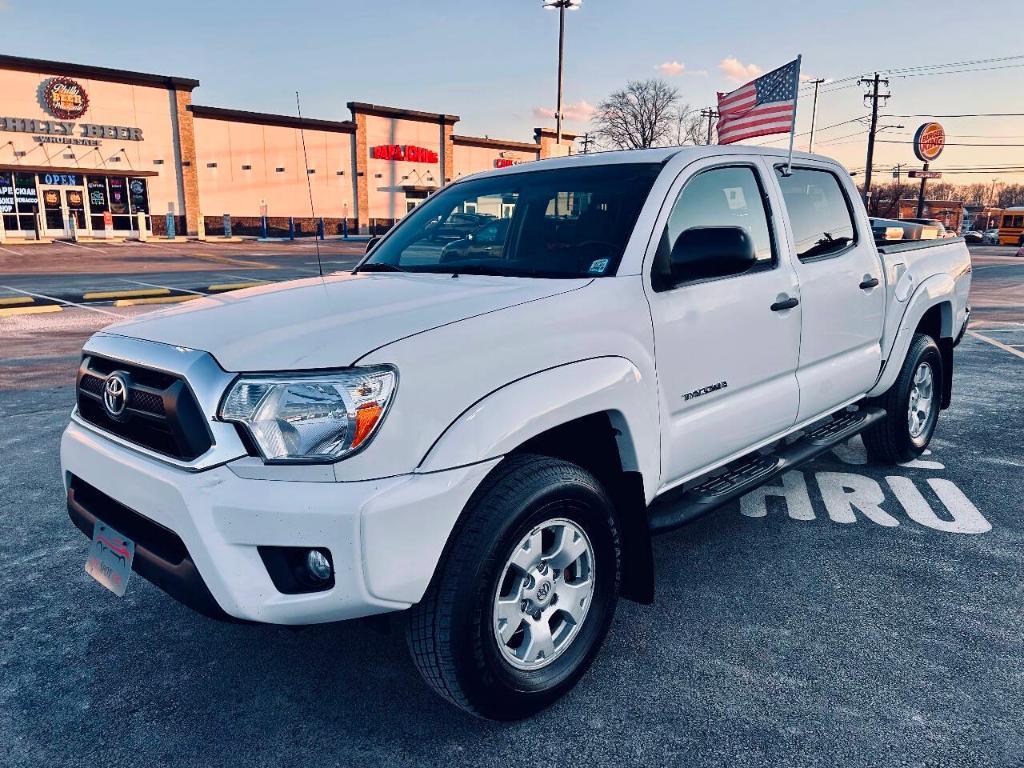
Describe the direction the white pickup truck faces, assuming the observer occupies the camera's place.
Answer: facing the viewer and to the left of the viewer

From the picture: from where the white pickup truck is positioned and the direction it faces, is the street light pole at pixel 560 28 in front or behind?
behind

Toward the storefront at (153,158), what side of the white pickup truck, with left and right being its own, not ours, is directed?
right

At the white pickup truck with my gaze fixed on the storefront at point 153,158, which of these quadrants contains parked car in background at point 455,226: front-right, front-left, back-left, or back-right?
front-right
